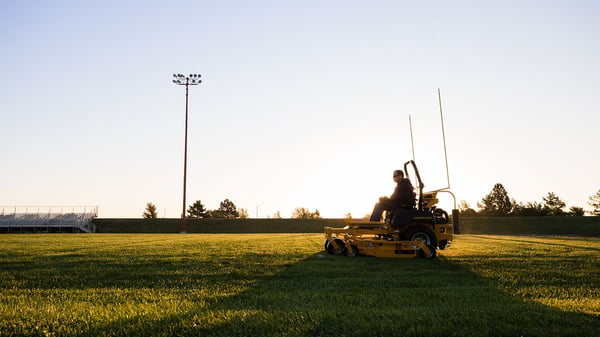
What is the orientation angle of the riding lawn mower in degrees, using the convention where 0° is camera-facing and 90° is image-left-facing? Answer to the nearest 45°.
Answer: approximately 90°

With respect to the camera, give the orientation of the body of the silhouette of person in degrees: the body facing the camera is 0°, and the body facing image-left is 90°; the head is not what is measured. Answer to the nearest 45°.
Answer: approximately 90°
